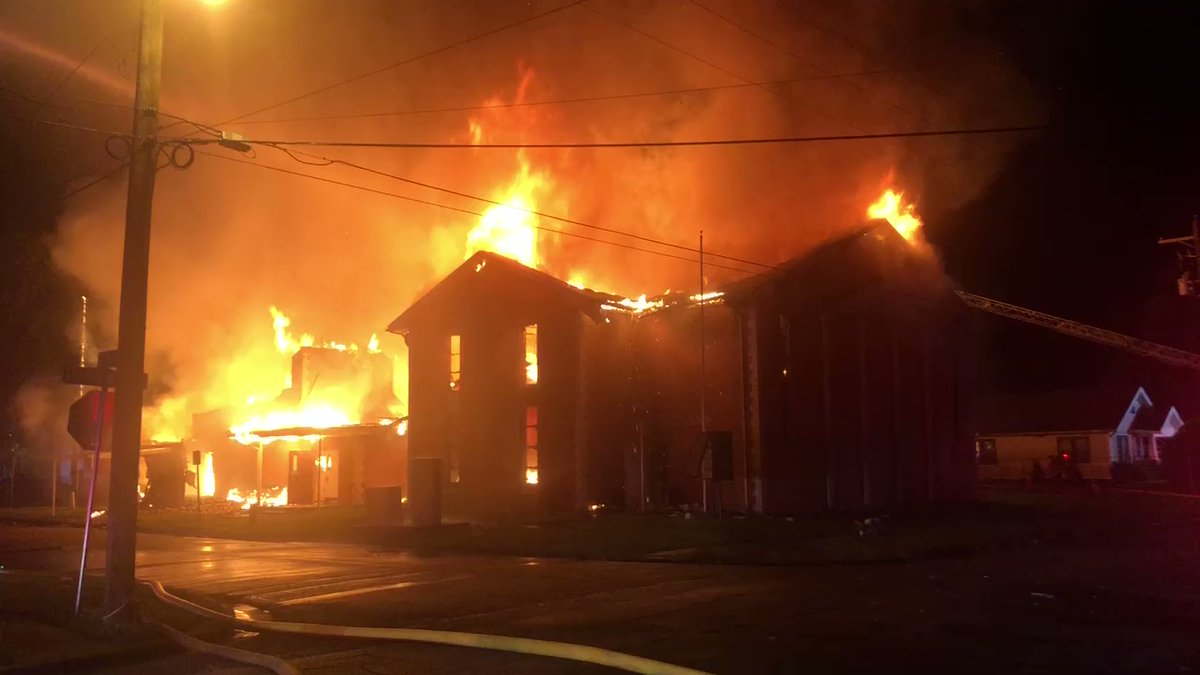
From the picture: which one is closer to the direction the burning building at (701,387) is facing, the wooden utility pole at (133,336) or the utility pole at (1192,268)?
the wooden utility pole

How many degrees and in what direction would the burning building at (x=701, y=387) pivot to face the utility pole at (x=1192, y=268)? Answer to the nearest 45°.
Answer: approximately 45° to its left

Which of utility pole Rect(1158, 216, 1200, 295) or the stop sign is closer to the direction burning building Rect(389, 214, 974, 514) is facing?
the stop sign

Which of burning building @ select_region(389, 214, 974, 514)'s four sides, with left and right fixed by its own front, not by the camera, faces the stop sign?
front

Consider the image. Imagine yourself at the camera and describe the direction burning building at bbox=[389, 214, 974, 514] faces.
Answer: facing the viewer

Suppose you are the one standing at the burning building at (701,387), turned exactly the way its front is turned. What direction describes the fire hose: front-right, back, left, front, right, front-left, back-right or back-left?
front

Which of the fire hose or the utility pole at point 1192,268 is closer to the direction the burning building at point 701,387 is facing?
the fire hose

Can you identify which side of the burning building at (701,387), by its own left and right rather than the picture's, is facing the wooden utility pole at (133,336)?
front
